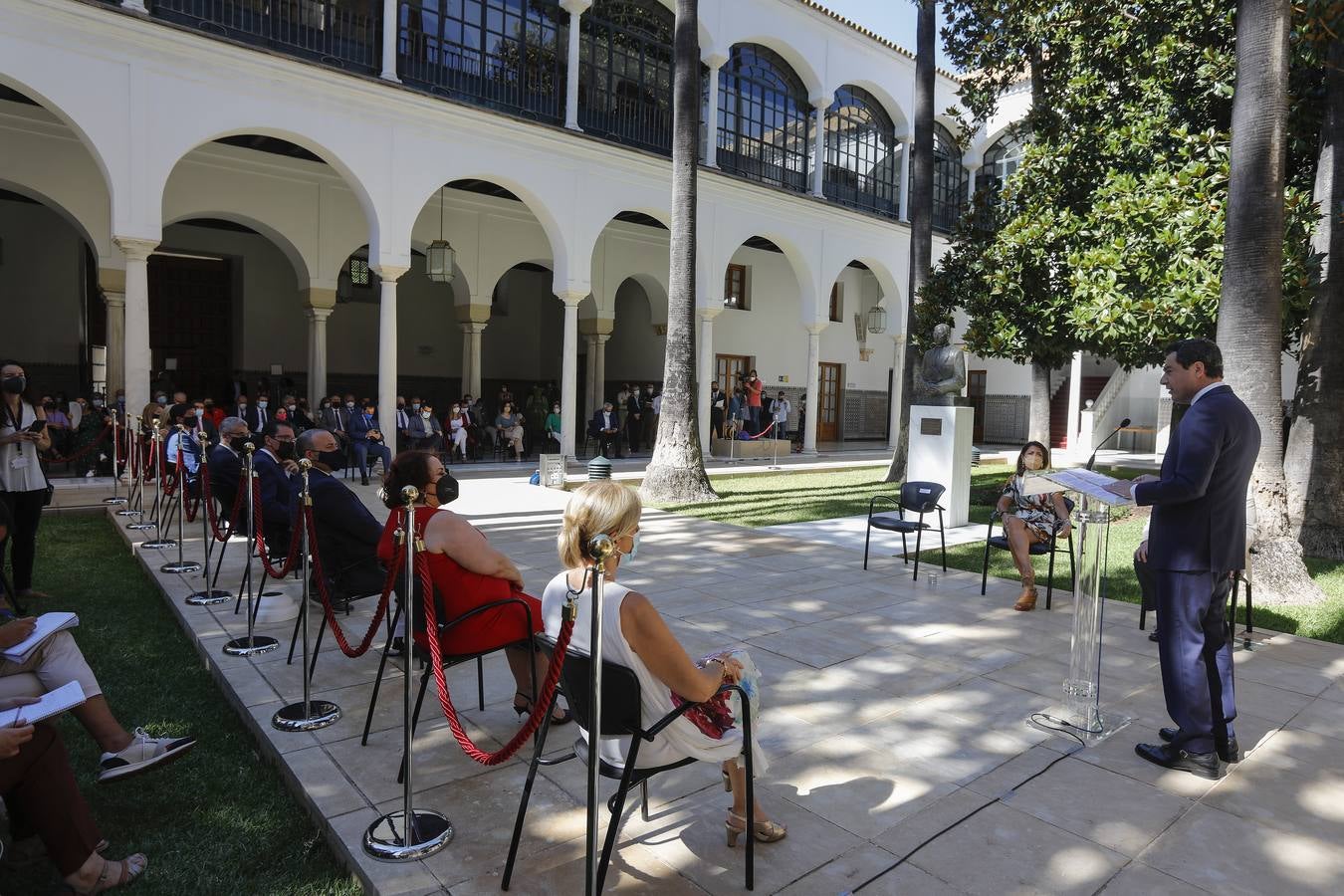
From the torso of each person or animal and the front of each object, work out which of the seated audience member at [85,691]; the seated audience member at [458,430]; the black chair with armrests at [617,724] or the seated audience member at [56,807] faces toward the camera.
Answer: the seated audience member at [458,430]

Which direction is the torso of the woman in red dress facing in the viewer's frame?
to the viewer's right

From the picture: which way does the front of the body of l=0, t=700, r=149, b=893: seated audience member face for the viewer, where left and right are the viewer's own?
facing to the right of the viewer

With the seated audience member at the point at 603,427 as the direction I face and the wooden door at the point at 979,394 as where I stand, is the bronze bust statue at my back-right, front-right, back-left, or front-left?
front-left

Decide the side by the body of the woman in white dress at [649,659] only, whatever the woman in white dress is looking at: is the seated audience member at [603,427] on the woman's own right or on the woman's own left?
on the woman's own left

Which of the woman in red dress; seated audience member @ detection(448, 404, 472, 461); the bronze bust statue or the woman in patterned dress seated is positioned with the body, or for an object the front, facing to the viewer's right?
the woman in red dress

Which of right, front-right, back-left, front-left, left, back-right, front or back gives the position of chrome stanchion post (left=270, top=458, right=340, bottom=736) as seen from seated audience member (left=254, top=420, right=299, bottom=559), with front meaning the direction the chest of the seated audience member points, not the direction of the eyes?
right

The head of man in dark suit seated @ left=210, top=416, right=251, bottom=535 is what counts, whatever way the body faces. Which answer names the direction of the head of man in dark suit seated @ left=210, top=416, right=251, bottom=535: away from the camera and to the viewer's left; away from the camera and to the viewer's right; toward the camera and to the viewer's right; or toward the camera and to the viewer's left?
toward the camera and to the viewer's right

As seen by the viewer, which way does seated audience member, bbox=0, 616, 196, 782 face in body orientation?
to the viewer's right

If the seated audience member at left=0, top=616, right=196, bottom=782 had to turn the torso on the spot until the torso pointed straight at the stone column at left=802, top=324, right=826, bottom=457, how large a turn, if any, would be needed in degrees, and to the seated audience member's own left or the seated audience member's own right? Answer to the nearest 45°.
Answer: approximately 45° to the seated audience member's own left

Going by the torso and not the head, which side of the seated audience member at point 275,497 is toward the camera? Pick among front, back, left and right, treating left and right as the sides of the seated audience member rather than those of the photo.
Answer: right

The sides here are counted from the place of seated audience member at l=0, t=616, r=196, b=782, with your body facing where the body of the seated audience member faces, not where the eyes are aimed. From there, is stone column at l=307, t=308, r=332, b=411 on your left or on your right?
on your left

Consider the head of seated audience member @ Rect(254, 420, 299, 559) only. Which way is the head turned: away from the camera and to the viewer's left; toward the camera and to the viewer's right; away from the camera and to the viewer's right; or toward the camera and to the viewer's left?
toward the camera and to the viewer's right

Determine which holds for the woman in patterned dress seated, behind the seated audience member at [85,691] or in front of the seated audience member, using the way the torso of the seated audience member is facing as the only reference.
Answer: in front

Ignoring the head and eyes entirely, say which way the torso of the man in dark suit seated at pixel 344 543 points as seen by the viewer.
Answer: to the viewer's right

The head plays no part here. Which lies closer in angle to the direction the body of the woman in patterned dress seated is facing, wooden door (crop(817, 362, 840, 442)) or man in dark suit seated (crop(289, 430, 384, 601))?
the man in dark suit seated

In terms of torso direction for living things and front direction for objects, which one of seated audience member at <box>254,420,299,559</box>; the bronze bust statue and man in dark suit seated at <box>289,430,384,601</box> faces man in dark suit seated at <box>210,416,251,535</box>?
the bronze bust statue

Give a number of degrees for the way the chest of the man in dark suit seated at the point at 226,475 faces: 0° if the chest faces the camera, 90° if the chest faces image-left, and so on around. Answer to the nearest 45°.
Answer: approximately 270°

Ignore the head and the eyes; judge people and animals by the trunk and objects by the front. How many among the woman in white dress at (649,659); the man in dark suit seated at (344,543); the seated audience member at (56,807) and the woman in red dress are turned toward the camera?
0

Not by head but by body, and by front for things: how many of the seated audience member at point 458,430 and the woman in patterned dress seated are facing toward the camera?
2

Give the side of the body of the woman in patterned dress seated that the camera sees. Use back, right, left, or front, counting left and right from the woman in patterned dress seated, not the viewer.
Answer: front
